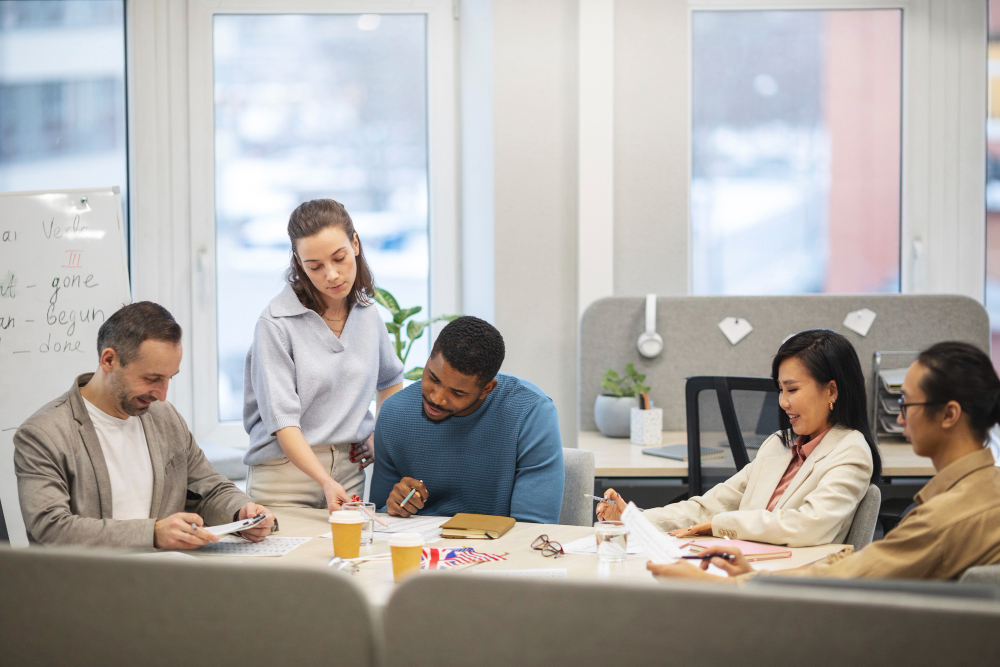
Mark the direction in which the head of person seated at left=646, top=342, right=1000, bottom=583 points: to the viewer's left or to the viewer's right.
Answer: to the viewer's left

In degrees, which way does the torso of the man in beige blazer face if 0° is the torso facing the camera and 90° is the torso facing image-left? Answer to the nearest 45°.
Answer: approximately 315°

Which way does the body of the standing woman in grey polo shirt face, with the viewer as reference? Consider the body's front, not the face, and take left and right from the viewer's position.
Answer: facing the viewer and to the right of the viewer

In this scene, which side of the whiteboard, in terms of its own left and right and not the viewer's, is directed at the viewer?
front

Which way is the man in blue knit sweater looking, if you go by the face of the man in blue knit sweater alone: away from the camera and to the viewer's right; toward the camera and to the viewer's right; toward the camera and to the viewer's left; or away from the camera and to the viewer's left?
toward the camera and to the viewer's left

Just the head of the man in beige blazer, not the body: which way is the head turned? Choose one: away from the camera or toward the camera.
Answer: toward the camera

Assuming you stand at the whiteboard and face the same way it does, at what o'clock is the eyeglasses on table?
The eyeglasses on table is roughly at 11 o'clock from the whiteboard.

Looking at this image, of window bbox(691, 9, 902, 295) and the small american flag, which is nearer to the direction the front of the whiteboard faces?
the small american flag

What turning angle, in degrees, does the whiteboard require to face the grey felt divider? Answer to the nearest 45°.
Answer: approximately 90° to its left

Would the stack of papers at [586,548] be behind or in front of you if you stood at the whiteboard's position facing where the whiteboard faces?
in front

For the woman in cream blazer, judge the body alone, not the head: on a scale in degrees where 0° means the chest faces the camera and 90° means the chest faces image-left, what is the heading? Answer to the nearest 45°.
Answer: approximately 45°
